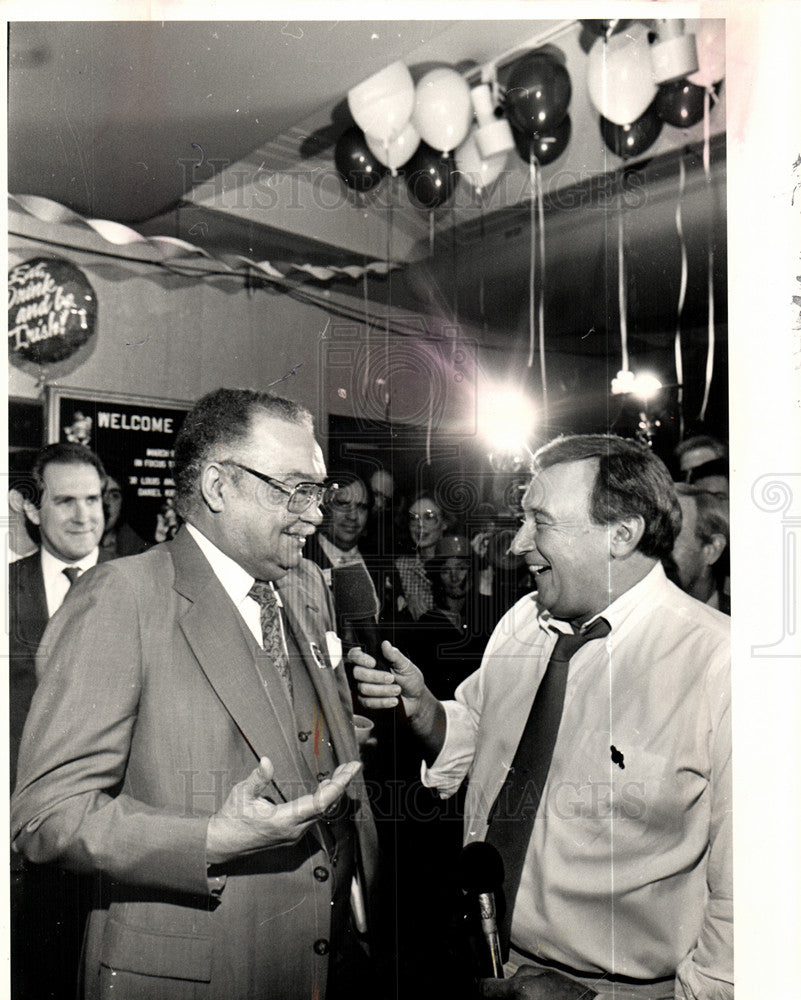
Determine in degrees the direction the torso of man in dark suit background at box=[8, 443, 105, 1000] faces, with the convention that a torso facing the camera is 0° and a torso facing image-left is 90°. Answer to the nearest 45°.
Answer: approximately 315°

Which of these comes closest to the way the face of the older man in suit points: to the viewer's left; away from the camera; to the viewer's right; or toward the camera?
to the viewer's right

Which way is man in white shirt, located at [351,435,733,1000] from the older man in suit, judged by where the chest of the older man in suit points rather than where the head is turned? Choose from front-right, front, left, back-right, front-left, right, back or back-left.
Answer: front-left

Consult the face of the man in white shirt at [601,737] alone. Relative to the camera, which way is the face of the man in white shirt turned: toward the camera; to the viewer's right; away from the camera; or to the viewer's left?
to the viewer's left
